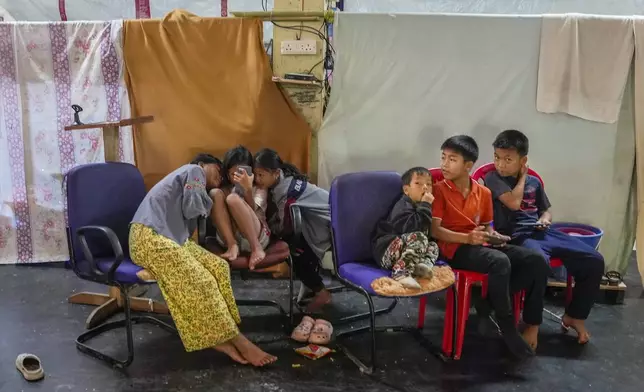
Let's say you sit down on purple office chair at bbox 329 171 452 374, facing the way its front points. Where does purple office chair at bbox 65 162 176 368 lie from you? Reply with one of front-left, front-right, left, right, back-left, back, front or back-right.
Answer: back-right

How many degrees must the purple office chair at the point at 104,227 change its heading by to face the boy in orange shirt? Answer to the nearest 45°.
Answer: approximately 45° to its left

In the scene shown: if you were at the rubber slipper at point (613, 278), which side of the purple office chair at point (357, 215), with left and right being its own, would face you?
left

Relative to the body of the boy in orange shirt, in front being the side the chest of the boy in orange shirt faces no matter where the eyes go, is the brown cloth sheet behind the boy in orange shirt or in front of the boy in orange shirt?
behind

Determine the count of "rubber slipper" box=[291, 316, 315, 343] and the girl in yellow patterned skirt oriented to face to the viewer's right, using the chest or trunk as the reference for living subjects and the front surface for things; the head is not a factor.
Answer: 1

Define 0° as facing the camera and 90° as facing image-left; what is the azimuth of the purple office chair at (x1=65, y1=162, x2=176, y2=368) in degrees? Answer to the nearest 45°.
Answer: approximately 315°

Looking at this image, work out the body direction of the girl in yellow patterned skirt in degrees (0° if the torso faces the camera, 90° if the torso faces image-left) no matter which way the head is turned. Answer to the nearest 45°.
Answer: approximately 270°

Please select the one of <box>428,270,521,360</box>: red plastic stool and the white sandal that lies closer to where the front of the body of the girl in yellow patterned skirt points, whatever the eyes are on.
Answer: the red plastic stool

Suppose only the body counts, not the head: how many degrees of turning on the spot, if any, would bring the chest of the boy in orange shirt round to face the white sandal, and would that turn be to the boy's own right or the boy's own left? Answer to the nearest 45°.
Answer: approximately 90° to the boy's own right
